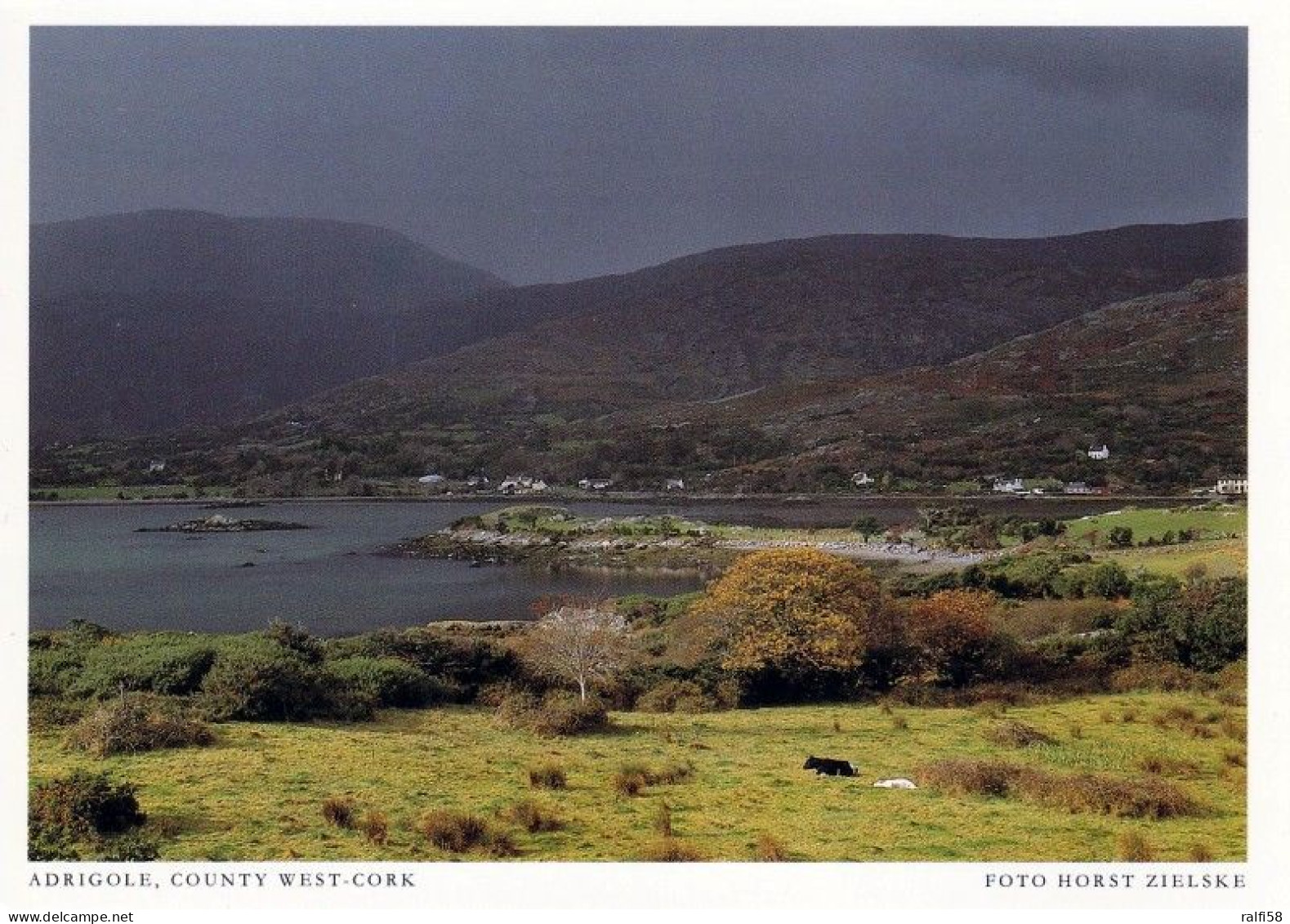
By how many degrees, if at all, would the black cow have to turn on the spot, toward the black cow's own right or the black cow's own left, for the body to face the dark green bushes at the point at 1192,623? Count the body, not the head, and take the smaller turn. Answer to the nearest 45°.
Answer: approximately 135° to the black cow's own right

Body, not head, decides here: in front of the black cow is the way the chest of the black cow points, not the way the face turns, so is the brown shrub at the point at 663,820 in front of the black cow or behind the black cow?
in front

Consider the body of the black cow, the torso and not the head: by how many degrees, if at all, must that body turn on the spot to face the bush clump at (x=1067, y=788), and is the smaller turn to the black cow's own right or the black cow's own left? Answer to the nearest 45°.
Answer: approximately 180°

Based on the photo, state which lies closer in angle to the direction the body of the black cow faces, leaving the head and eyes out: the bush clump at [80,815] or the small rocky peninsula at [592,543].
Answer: the bush clump

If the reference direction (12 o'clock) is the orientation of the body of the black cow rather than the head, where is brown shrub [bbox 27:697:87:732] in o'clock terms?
The brown shrub is roughly at 12 o'clock from the black cow.

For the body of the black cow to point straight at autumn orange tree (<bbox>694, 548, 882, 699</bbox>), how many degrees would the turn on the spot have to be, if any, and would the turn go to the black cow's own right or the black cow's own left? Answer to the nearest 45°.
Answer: approximately 90° to the black cow's own right

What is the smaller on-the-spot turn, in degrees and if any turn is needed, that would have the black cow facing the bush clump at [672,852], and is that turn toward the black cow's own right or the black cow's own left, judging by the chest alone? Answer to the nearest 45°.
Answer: approximately 45° to the black cow's own left

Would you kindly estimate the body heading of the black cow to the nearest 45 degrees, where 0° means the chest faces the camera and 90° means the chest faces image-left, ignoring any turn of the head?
approximately 90°

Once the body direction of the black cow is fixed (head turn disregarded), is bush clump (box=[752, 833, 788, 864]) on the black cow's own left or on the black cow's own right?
on the black cow's own left

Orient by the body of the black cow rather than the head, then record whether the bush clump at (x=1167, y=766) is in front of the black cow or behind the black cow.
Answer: behind

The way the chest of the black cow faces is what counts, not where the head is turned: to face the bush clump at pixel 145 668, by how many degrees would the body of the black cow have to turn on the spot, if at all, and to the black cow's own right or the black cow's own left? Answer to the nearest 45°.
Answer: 0° — it already faces it

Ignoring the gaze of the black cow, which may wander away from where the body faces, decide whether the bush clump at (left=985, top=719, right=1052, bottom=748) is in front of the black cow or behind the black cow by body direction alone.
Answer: behind

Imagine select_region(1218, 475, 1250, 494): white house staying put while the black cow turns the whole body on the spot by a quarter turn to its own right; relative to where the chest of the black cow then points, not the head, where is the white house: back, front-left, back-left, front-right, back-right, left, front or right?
front-right
